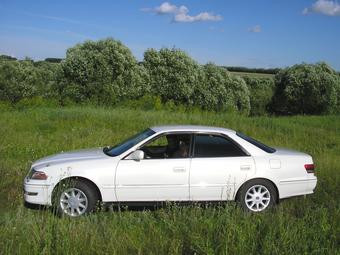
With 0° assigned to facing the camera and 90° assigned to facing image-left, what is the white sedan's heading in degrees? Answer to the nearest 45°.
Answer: approximately 90°

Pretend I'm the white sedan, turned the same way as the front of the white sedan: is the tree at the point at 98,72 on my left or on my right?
on my right

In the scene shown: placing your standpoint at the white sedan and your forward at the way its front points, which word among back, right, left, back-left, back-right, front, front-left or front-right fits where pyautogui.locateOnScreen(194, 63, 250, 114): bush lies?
right

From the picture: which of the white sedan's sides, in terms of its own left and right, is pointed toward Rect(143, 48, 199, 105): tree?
right

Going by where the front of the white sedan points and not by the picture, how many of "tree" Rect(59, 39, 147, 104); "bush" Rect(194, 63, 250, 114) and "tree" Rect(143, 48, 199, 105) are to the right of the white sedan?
3

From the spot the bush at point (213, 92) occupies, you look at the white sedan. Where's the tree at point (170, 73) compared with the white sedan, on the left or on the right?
right
